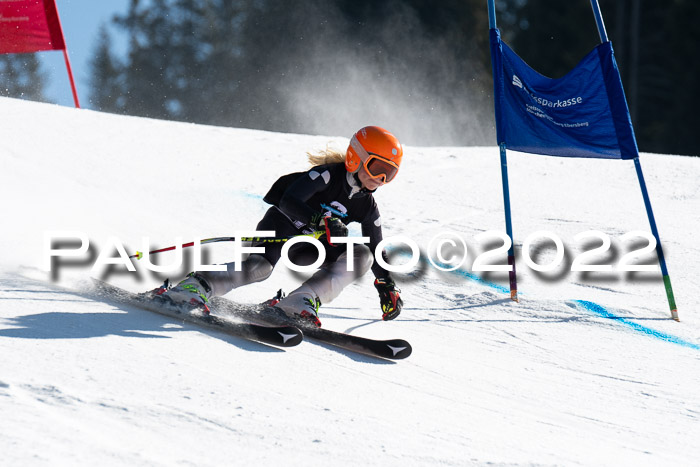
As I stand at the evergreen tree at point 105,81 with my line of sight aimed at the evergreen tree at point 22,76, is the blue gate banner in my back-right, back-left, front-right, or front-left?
back-left

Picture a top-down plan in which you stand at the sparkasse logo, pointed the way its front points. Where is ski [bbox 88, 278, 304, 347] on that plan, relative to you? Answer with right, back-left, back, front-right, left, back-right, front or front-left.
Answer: front-right

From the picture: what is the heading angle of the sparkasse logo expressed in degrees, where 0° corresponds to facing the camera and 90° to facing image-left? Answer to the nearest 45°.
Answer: approximately 0°

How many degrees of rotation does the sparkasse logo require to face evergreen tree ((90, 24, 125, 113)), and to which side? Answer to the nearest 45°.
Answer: approximately 135° to its right

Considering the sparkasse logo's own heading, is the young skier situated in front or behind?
in front

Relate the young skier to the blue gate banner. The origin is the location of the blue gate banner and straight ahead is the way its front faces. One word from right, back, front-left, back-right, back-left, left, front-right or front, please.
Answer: front-right

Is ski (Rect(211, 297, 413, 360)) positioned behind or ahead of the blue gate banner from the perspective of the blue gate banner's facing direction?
ahead

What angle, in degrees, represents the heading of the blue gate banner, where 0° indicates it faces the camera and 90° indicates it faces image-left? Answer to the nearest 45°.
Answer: approximately 0°

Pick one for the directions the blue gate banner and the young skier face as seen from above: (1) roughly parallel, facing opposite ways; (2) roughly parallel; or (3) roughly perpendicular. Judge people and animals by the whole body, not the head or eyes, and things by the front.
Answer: roughly perpendicular

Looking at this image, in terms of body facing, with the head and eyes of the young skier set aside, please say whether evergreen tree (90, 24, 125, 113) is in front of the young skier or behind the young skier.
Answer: behind
